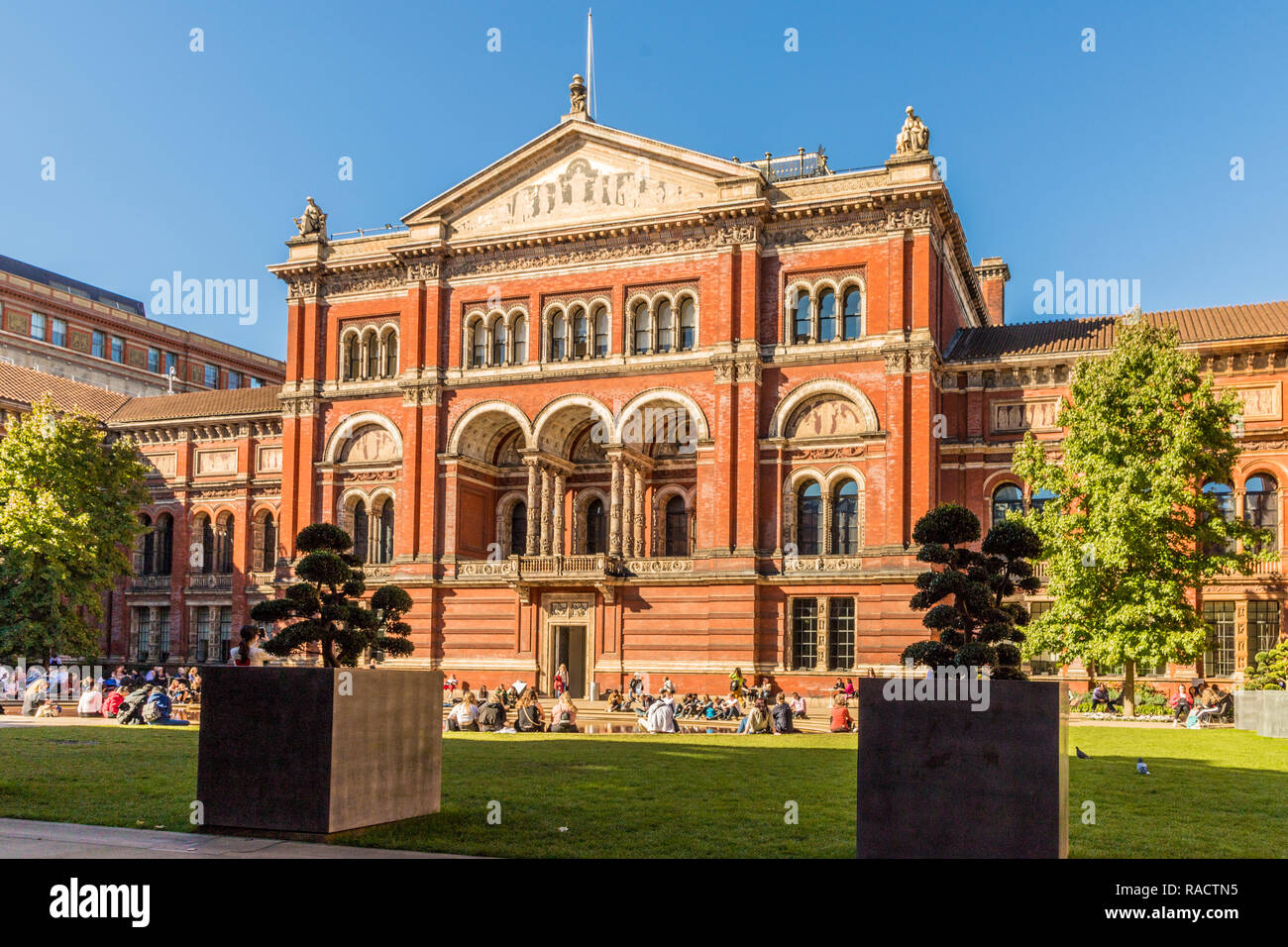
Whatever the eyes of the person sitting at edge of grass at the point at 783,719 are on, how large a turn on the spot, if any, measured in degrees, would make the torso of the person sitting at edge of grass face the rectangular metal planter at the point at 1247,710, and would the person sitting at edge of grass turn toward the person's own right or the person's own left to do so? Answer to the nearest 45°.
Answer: approximately 90° to the person's own right

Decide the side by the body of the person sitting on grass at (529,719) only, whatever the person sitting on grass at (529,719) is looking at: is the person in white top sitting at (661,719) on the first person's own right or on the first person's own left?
on the first person's own right

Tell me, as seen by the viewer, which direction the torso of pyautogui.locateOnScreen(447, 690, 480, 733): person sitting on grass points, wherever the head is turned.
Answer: away from the camera

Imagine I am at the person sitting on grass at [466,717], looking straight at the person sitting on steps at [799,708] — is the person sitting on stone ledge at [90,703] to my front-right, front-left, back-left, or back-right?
back-left

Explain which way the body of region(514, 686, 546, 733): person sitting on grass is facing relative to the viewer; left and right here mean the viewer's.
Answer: facing away from the viewer

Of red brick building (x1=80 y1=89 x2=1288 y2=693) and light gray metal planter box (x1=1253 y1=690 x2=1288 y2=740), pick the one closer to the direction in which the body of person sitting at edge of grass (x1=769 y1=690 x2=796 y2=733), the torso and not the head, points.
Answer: the red brick building

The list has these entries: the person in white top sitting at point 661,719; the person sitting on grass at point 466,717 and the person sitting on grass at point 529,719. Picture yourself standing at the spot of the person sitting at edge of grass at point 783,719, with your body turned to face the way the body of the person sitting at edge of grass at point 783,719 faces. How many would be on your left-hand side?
3
